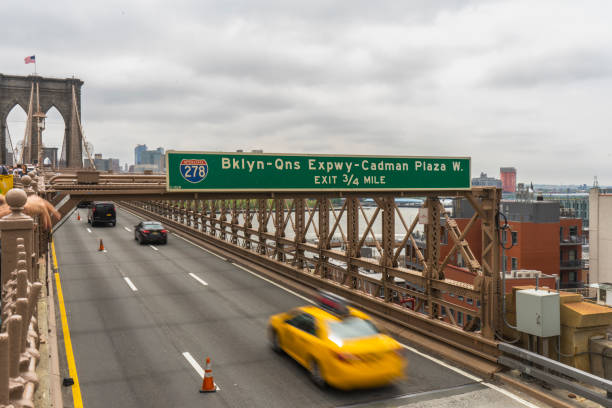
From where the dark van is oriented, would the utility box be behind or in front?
behind

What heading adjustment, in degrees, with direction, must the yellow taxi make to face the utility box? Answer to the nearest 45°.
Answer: approximately 135° to its right

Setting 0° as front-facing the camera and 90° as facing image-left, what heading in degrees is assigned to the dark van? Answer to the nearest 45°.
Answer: approximately 180°

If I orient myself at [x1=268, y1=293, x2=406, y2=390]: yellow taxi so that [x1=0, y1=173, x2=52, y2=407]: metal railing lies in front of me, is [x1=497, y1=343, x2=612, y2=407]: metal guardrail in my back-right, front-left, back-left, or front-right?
back-left

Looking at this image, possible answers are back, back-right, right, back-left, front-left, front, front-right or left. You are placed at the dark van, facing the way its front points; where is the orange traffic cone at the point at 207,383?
back

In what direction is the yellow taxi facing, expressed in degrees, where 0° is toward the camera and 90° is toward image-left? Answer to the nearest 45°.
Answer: approximately 135°

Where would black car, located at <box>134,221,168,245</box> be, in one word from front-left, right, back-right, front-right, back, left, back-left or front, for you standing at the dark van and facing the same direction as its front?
back

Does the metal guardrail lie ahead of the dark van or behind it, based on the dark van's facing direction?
behind

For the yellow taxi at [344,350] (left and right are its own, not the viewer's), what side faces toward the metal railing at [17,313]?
left
